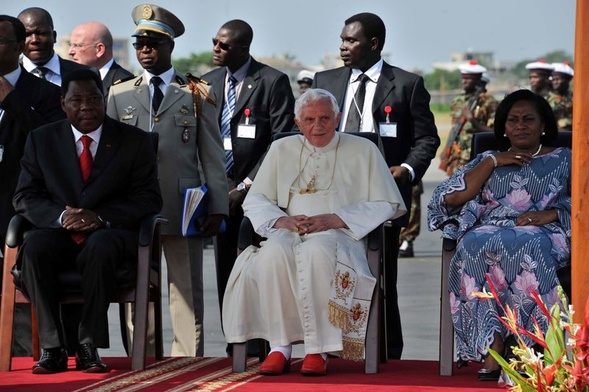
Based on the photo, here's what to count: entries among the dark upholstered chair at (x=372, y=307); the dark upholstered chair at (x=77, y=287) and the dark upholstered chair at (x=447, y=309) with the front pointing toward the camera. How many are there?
3

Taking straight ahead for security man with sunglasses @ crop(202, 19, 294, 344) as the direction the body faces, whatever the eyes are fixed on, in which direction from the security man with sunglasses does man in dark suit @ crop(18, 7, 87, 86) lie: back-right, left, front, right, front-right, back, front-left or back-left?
front-right

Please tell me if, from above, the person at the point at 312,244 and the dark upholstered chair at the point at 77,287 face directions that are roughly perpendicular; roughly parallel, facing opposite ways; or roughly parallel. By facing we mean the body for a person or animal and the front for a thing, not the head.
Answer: roughly parallel

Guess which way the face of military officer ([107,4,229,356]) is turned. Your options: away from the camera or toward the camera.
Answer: toward the camera

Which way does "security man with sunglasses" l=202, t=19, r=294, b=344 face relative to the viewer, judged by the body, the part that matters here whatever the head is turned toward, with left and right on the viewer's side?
facing the viewer and to the left of the viewer

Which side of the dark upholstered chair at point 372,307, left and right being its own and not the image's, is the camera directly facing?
front

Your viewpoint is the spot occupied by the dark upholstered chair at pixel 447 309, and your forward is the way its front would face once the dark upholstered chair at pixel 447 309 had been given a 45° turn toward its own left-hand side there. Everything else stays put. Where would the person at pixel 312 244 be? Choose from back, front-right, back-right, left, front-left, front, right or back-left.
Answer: back-right

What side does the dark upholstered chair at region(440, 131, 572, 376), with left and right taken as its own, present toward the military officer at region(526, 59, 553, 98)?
back

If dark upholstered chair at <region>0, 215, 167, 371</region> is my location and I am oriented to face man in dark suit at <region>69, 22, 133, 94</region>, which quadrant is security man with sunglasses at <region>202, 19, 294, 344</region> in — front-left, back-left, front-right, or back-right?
front-right
